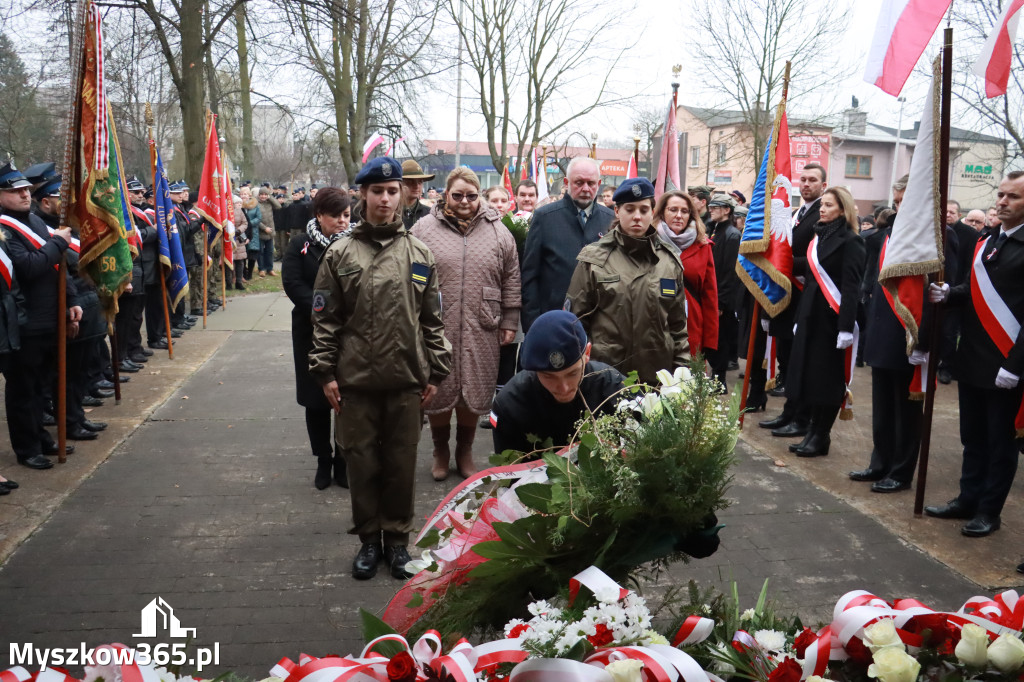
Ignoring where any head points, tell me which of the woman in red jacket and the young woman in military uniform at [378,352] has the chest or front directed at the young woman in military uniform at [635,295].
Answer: the woman in red jacket

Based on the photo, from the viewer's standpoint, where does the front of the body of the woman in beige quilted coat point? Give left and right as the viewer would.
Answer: facing the viewer

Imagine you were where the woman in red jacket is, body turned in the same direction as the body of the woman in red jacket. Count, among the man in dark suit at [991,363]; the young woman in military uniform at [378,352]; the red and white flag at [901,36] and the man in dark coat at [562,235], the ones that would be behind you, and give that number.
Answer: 0

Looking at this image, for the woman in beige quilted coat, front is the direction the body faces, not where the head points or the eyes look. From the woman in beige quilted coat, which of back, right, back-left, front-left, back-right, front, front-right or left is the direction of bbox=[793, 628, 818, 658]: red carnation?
front

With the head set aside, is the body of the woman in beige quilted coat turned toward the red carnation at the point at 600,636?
yes

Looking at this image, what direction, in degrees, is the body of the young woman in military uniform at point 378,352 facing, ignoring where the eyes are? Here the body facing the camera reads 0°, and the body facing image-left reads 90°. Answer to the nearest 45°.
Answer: approximately 0°

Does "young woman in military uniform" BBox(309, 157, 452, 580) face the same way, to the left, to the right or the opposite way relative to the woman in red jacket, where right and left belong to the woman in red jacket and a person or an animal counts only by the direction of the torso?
the same way

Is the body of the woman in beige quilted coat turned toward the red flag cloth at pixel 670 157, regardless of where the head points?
no

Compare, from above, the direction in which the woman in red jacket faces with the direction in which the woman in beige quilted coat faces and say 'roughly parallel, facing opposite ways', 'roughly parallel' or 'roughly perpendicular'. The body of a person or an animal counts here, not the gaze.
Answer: roughly parallel

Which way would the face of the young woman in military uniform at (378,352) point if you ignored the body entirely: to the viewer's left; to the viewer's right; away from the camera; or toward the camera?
toward the camera

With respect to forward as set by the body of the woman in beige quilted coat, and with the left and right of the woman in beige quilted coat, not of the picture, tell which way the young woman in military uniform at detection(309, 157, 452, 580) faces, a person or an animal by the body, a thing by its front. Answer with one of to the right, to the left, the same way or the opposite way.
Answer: the same way

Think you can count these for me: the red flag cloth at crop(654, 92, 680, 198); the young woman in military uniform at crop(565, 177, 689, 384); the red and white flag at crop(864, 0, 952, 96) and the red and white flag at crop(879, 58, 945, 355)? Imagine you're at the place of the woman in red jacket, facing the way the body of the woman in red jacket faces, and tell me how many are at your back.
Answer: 1

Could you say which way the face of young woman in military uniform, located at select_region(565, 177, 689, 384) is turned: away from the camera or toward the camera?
toward the camera

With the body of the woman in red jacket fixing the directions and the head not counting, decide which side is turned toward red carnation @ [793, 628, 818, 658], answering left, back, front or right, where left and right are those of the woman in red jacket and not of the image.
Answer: front

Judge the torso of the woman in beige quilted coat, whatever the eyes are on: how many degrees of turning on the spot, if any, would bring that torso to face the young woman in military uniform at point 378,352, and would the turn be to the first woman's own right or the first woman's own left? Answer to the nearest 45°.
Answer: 0° — they already face them

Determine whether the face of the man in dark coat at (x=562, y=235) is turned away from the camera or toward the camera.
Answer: toward the camera

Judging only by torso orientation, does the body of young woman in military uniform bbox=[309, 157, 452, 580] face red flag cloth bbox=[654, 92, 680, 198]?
no

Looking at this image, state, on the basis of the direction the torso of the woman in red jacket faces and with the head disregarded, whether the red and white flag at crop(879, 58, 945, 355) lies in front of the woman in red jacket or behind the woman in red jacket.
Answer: in front
